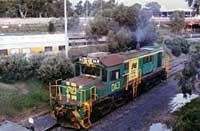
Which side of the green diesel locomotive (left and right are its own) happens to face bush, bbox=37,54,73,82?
right

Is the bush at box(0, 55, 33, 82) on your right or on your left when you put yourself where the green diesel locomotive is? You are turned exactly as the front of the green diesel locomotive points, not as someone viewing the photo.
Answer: on your right

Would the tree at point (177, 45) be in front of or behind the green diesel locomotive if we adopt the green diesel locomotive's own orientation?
behind

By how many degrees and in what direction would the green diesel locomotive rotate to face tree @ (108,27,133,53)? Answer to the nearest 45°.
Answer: approximately 135° to its right

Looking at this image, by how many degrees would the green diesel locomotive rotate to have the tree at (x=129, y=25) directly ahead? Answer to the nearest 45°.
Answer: approximately 135° to its right

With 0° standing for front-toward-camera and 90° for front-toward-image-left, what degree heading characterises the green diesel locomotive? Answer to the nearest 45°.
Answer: approximately 45°

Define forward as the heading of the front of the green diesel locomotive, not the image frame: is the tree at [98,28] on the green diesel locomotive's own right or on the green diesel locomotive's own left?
on the green diesel locomotive's own right
